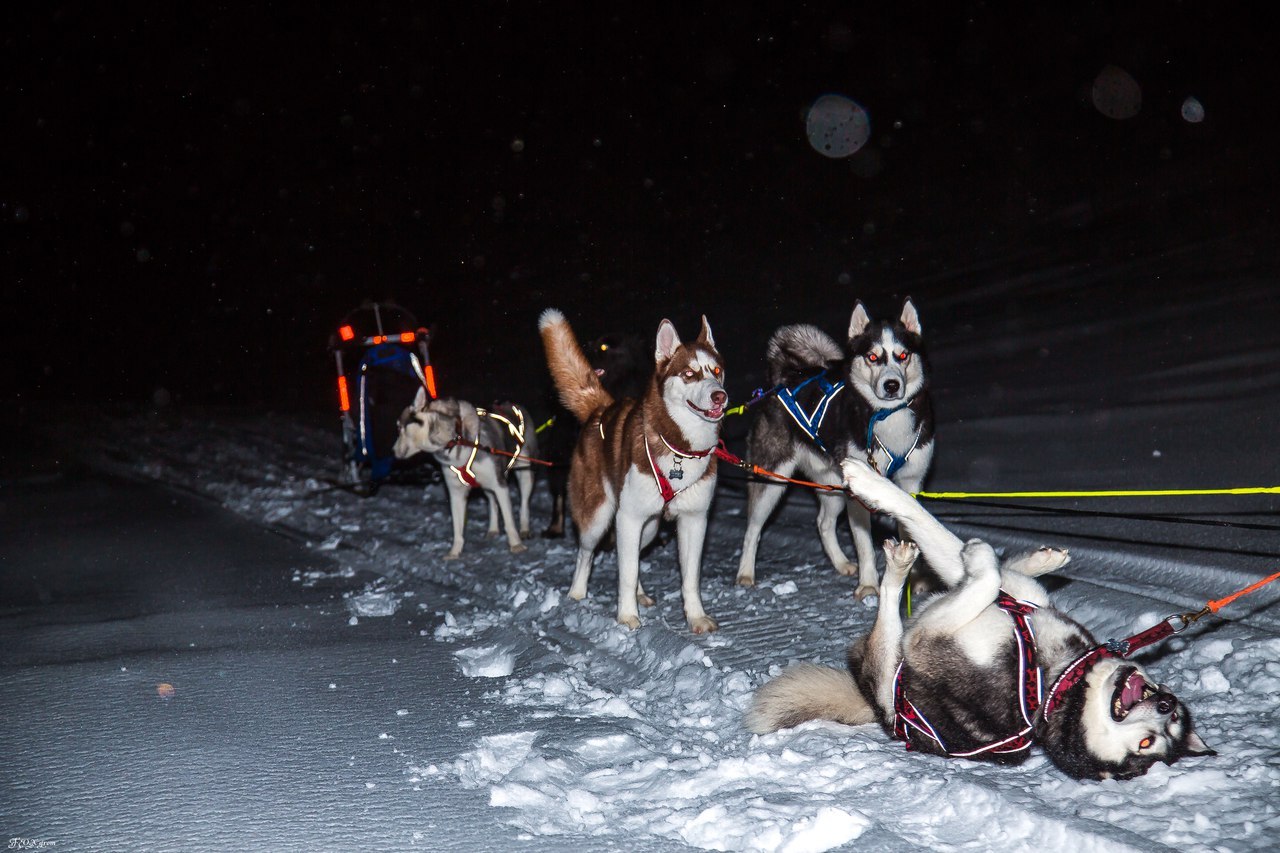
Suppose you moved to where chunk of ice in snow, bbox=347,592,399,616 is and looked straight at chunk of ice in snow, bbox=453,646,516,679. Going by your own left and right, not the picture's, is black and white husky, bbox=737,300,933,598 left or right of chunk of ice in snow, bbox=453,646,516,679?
left

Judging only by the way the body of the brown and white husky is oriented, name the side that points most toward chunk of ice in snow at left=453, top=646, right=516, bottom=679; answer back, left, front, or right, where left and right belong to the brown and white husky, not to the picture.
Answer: right

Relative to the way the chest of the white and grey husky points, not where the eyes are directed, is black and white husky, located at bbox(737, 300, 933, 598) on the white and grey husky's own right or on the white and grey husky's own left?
on the white and grey husky's own left

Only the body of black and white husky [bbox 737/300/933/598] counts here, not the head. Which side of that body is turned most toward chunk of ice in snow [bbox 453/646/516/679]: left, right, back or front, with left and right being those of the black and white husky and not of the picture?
right

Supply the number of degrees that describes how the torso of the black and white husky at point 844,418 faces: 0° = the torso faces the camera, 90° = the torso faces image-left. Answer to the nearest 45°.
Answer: approximately 315°

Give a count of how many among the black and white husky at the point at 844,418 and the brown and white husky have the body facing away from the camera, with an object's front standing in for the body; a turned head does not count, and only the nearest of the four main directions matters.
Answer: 0

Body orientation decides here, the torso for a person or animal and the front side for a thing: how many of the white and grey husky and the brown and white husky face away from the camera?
0

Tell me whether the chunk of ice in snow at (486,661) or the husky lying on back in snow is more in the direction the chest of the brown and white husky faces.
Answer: the husky lying on back in snow
